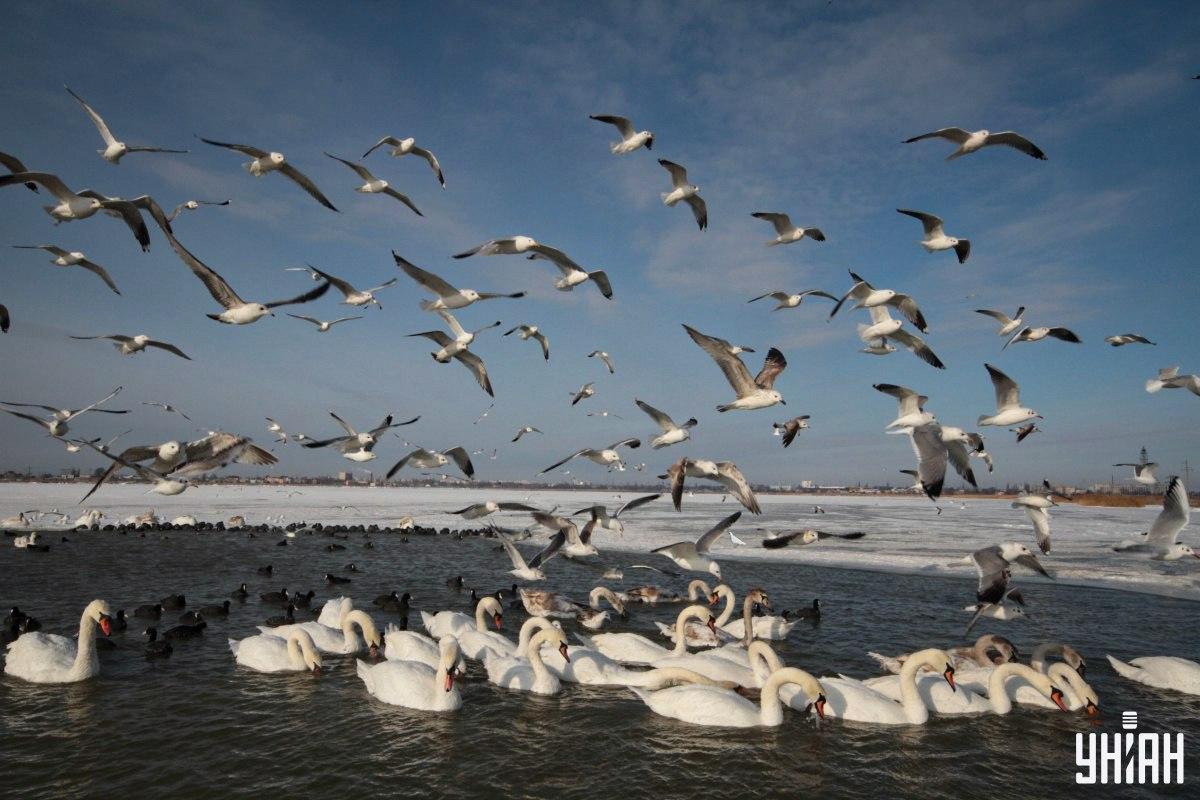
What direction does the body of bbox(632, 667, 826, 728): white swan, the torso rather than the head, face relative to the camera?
to the viewer's right

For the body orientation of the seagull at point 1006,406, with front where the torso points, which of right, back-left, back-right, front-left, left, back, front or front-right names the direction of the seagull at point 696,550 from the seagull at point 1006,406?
back

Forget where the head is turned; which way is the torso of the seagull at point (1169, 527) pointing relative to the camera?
to the viewer's right

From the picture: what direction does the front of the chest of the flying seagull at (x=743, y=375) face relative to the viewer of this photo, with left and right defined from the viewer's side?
facing to the right of the viewer

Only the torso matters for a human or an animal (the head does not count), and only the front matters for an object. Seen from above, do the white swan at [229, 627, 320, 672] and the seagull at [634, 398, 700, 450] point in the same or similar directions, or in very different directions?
same or similar directions

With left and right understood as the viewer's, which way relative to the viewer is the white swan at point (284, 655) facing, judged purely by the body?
facing to the right of the viewer
